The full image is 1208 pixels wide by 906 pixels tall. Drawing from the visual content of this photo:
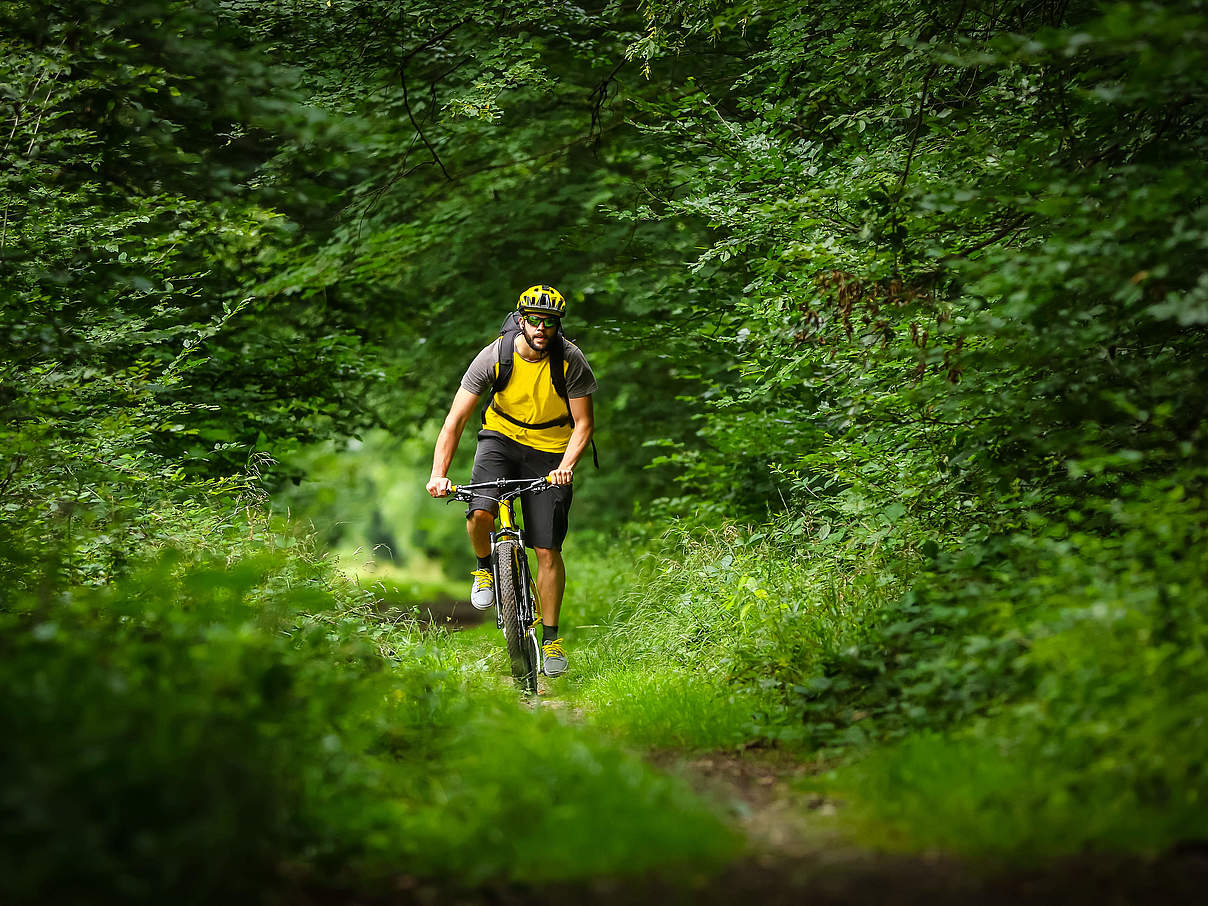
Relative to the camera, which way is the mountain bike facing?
toward the camera

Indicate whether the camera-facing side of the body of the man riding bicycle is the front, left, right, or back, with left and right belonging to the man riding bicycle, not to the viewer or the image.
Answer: front
